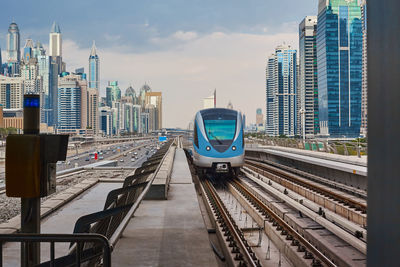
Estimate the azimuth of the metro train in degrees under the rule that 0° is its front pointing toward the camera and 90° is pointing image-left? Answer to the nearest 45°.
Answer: approximately 0°

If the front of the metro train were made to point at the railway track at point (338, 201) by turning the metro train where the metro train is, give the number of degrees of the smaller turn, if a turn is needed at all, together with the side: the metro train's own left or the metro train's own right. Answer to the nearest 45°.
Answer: approximately 45° to the metro train's own left

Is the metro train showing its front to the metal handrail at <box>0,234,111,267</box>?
yes

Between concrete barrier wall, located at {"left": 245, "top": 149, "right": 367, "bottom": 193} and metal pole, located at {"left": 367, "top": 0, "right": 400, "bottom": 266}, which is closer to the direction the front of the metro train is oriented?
the metal pole

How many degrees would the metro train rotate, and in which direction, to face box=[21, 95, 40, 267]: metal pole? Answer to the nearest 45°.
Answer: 0° — it already faces it

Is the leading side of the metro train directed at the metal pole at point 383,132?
yes

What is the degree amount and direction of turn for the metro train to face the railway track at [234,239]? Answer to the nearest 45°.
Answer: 0° — it already faces it

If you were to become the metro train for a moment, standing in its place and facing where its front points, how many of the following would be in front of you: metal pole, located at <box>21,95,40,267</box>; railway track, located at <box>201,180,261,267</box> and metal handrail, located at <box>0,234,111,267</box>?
3

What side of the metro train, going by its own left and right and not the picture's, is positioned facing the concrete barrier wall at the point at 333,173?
left
